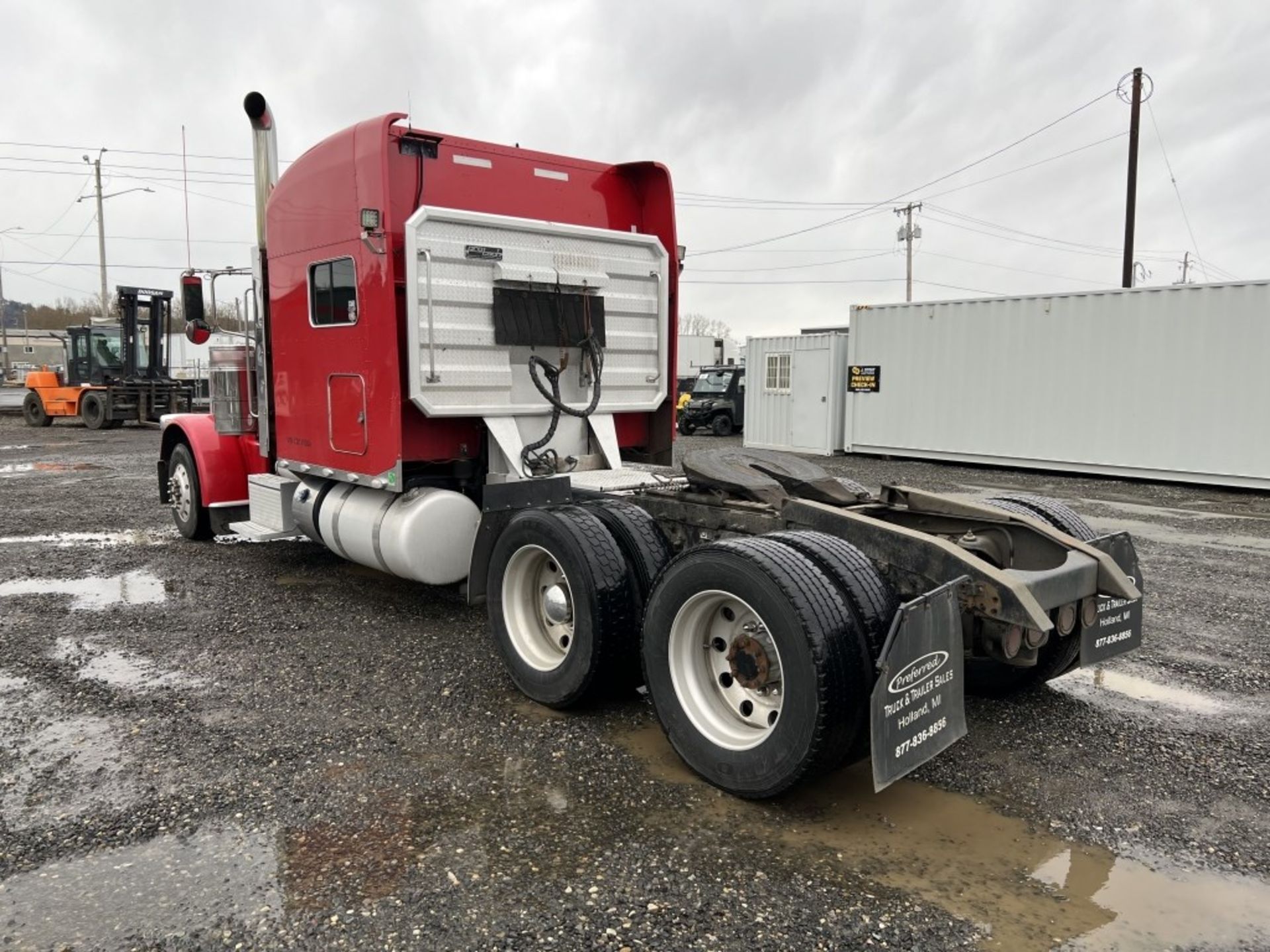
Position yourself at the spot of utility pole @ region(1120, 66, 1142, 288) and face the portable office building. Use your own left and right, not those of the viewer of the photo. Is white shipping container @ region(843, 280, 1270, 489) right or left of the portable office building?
left

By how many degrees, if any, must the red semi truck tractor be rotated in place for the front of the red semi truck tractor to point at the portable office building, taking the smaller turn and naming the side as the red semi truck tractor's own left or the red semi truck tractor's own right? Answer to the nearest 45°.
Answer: approximately 45° to the red semi truck tractor's own right

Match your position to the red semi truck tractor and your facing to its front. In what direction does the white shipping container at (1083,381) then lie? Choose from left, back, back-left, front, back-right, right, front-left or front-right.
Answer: right

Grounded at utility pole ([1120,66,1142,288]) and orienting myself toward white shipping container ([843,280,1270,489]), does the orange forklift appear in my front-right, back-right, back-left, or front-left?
front-right

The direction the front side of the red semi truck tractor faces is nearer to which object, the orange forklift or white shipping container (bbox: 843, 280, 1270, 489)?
the orange forklift

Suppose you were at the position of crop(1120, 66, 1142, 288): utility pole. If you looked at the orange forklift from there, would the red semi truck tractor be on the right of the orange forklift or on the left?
left

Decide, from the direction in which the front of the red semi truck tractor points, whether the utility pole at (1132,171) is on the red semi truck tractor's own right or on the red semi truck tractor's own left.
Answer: on the red semi truck tractor's own right

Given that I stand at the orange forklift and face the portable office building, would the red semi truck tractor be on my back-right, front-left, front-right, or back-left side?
front-right

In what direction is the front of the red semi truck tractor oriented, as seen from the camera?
facing away from the viewer and to the left of the viewer

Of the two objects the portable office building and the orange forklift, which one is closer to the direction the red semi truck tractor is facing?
the orange forklift

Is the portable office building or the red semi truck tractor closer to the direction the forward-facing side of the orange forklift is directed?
the portable office building

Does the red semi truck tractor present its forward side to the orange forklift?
yes

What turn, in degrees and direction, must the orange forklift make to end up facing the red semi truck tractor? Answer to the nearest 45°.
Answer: approximately 45° to its right

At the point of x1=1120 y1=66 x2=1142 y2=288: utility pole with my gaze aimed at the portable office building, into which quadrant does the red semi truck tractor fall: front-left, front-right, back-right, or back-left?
front-left

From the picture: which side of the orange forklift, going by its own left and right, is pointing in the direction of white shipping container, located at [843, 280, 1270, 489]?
front
